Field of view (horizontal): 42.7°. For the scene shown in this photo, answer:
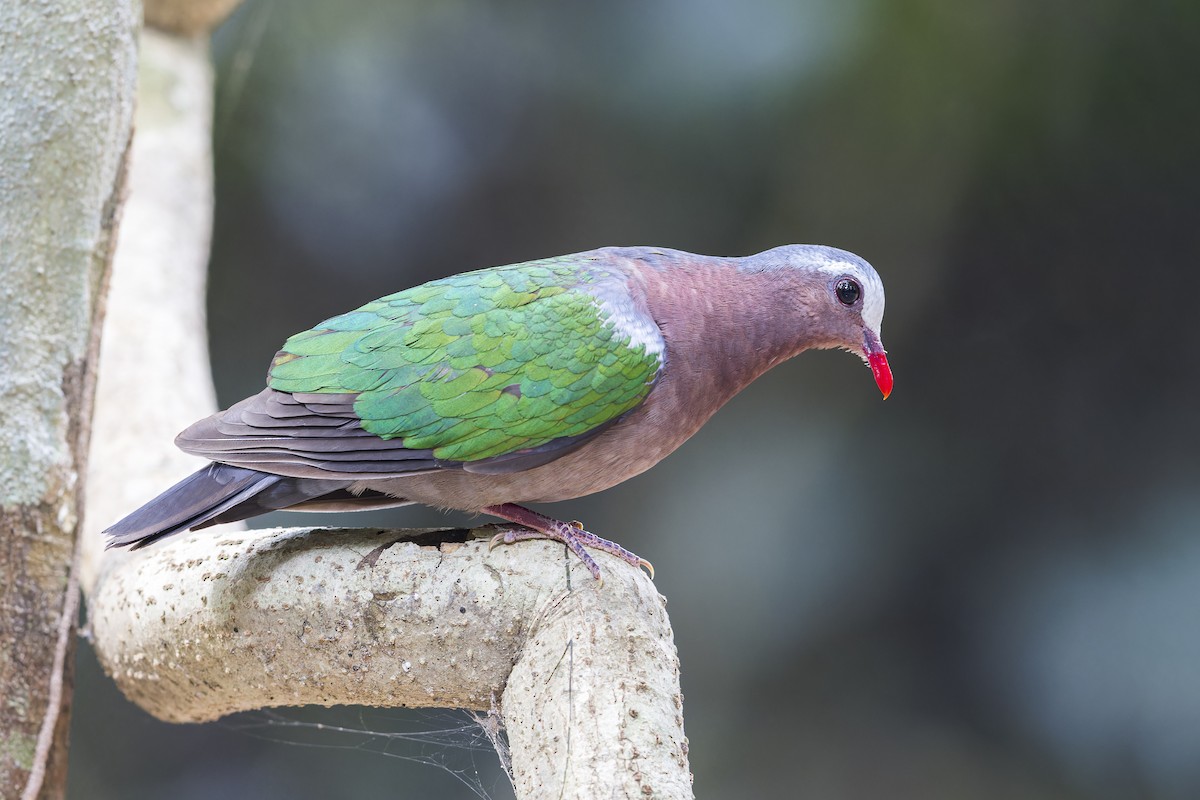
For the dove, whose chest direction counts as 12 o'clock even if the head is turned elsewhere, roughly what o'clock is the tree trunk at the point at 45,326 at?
The tree trunk is roughly at 7 o'clock from the dove.

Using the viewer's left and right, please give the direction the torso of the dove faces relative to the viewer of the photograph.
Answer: facing to the right of the viewer
